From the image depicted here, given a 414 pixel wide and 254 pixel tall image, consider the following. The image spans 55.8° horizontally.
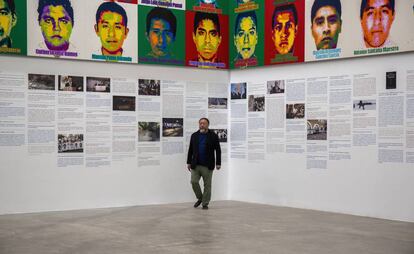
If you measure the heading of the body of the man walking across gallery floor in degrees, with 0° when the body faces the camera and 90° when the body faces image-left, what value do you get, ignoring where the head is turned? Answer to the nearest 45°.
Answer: approximately 0°

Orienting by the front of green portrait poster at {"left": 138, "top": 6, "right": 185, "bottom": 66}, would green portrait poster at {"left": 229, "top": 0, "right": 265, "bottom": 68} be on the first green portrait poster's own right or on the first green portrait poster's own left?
on the first green portrait poster's own left
